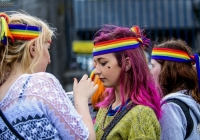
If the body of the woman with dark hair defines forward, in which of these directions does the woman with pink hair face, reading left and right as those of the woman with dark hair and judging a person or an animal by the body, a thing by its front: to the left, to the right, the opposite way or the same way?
to the left

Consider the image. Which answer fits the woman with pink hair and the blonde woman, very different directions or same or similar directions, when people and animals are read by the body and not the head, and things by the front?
very different directions

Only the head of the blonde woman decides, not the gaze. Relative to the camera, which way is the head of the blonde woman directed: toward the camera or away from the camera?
away from the camera

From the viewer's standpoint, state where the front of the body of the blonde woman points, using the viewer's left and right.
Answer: facing away from the viewer and to the right of the viewer

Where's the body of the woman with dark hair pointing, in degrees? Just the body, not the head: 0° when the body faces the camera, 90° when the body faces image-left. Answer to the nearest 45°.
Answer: approximately 135°
